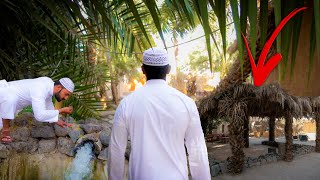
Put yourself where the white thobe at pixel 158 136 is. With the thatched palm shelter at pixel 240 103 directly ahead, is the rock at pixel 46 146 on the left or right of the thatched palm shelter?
left

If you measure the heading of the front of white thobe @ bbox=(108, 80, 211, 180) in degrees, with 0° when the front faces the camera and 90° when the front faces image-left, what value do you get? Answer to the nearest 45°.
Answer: approximately 180°

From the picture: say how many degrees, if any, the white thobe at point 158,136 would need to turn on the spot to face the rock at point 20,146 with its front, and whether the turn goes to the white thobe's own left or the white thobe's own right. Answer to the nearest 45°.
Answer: approximately 45° to the white thobe's own left

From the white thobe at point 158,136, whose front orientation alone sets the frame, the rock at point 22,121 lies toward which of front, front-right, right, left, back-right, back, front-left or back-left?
front-left

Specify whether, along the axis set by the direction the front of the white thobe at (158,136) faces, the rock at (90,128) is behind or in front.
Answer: in front

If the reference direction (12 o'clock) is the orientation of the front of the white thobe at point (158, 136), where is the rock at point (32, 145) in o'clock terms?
The rock is roughly at 11 o'clock from the white thobe.

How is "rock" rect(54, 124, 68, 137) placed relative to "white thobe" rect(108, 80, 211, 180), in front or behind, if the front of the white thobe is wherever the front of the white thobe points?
in front

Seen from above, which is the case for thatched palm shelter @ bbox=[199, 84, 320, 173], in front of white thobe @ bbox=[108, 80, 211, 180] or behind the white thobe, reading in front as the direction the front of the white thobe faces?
in front
